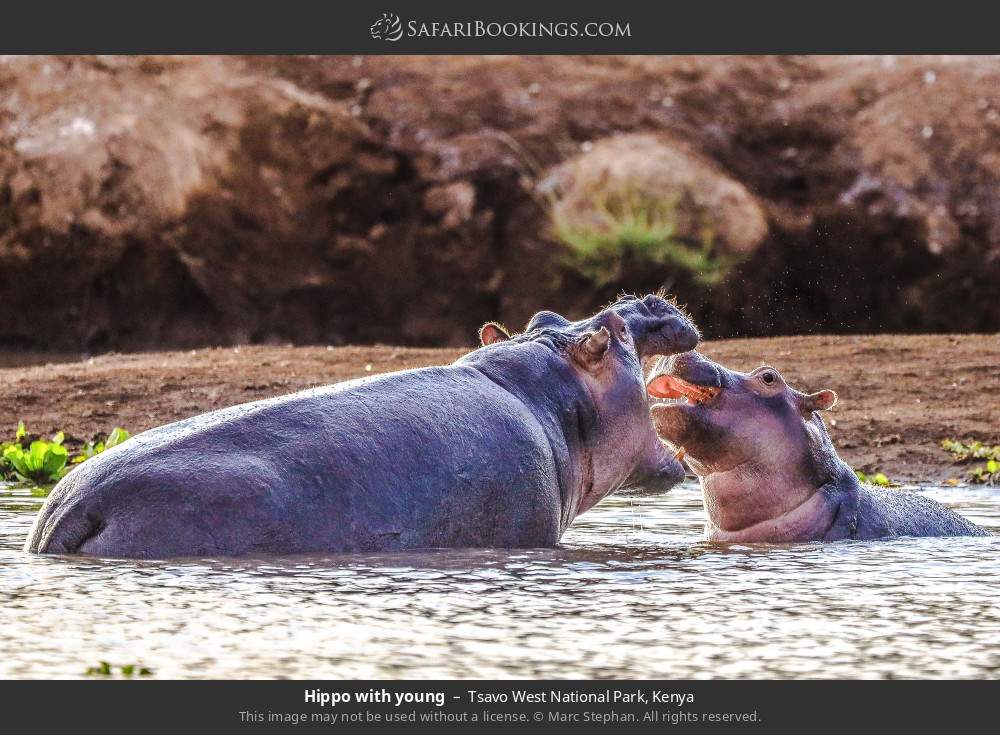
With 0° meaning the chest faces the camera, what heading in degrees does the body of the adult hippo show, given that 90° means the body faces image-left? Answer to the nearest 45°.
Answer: approximately 225°

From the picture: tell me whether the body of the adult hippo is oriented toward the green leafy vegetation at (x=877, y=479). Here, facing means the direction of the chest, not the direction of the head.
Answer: yes

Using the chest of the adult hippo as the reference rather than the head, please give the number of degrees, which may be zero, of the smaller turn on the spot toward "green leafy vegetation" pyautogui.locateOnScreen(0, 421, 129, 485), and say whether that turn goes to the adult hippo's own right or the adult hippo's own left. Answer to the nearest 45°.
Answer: approximately 90° to the adult hippo's own left

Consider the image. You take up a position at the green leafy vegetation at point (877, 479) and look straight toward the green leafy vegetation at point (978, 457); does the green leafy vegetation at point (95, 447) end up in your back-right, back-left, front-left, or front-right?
back-left

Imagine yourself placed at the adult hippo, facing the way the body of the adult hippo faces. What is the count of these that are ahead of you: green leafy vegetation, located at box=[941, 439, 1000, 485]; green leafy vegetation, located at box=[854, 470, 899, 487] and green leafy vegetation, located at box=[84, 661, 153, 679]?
2

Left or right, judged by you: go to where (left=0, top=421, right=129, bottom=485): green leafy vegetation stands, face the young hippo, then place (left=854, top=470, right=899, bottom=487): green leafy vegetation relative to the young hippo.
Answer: left

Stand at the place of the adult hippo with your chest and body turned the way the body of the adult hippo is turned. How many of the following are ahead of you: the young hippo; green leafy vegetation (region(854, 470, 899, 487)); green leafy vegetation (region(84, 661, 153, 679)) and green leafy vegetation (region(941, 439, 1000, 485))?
3

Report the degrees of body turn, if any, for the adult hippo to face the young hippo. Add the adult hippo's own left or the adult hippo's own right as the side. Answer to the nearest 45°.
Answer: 0° — it already faces it

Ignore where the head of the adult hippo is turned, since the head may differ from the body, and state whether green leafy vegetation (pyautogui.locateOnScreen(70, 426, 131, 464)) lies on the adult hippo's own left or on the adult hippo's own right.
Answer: on the adult hippo's own left

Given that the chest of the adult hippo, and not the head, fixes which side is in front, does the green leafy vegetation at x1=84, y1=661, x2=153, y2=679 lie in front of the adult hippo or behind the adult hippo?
behind
